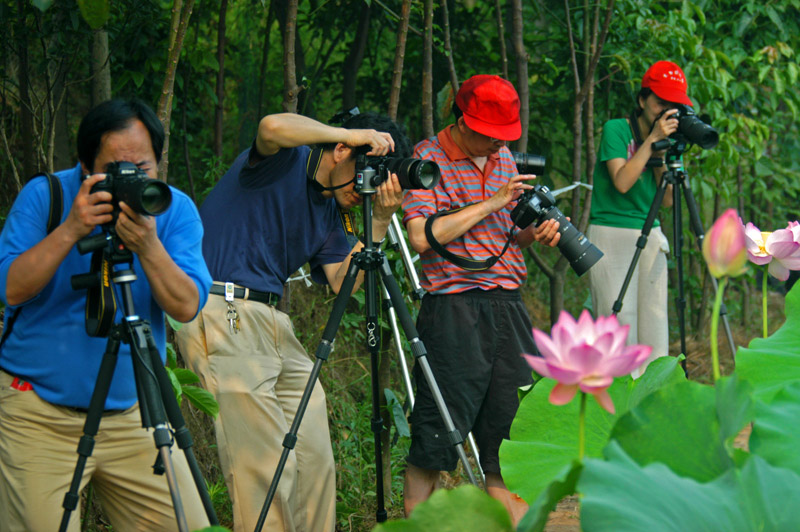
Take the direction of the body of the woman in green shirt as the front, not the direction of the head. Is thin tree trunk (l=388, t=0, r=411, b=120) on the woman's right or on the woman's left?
on the woman's right

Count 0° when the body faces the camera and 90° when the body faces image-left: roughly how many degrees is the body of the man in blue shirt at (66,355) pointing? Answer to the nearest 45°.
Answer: approximately 315°

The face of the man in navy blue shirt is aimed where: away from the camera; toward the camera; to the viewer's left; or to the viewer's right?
to the viewer's right

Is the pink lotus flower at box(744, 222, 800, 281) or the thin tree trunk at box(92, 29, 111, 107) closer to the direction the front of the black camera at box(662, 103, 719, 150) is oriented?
the pink lotus flower

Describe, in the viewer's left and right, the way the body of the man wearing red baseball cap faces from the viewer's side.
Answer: facing the viewer and to the right of the viewer

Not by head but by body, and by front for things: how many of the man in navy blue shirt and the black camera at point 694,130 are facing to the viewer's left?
0

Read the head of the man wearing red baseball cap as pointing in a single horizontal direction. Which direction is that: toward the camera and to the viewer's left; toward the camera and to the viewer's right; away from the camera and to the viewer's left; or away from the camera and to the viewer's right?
toward the camera and to the viewer's right

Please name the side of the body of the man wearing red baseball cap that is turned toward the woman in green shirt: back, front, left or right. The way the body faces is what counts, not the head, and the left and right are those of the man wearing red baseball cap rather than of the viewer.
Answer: left

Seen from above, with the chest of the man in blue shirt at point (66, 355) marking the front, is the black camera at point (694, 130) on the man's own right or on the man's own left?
on the man's own left

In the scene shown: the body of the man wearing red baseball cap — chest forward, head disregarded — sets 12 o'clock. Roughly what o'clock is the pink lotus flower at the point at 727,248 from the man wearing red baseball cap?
The pink lotus flower is roughly at 1 o'clock from the man wearing red baseball cap.

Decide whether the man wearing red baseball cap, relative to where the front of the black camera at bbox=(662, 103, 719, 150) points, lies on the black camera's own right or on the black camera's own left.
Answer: on the black camera's own right
